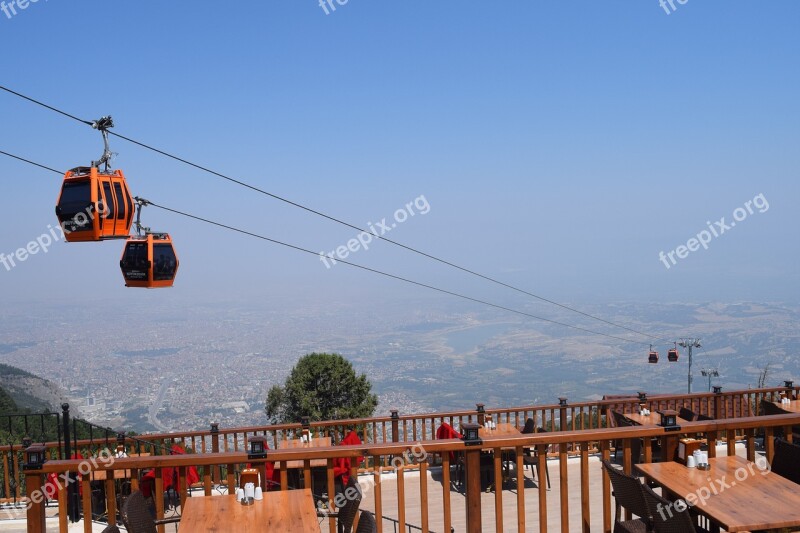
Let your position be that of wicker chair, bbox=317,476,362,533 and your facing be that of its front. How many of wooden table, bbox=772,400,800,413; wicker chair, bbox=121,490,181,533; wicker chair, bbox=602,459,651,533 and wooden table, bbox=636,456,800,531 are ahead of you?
1

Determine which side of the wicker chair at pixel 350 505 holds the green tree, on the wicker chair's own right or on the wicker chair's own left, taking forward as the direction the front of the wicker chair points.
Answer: on the wicker chair's own right

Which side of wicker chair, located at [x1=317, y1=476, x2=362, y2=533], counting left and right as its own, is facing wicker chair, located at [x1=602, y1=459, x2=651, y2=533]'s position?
back

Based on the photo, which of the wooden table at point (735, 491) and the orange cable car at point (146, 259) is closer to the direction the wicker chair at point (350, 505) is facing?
the orange cable car

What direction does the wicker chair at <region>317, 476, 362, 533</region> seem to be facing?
to the viewer's left

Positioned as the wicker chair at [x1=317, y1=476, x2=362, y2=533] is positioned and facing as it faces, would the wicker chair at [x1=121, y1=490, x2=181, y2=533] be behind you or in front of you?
in front

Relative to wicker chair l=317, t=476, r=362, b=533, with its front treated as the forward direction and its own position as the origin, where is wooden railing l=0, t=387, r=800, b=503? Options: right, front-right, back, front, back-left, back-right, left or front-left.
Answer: right

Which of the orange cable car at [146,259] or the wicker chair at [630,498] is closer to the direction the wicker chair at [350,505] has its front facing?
the orange cable car

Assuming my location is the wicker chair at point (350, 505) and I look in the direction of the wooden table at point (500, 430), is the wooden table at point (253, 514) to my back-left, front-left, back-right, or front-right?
back-left

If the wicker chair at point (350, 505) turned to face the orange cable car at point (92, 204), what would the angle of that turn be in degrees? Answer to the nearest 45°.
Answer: approximately 45° to its right

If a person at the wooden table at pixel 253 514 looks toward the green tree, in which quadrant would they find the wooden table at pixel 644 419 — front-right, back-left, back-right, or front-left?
front-right

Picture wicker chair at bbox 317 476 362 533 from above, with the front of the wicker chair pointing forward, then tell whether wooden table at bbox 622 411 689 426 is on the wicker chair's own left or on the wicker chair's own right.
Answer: on the wicker chair's own right

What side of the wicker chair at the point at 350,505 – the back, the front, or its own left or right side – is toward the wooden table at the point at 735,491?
back
